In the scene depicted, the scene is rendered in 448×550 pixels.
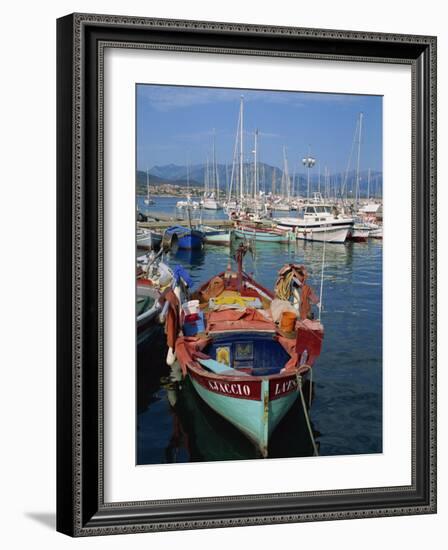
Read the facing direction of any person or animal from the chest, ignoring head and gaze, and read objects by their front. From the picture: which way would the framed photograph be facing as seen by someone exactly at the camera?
facing the viewer and to the right of the viewer
